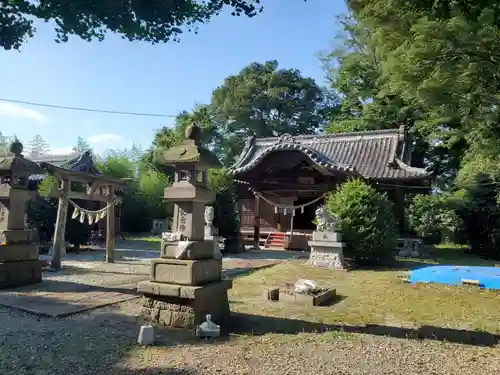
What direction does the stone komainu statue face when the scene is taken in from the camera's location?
facing to the left of the viewer

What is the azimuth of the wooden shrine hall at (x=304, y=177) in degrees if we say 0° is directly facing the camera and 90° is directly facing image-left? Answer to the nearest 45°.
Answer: approximately 45°

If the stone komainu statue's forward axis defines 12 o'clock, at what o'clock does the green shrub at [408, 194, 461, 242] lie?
The green shrub is roughly at 4 o'clock from the stone komainu statue.

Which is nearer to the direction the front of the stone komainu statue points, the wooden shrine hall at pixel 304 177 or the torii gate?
the torii gate

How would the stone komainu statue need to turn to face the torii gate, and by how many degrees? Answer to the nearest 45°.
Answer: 0° — it already faces it
